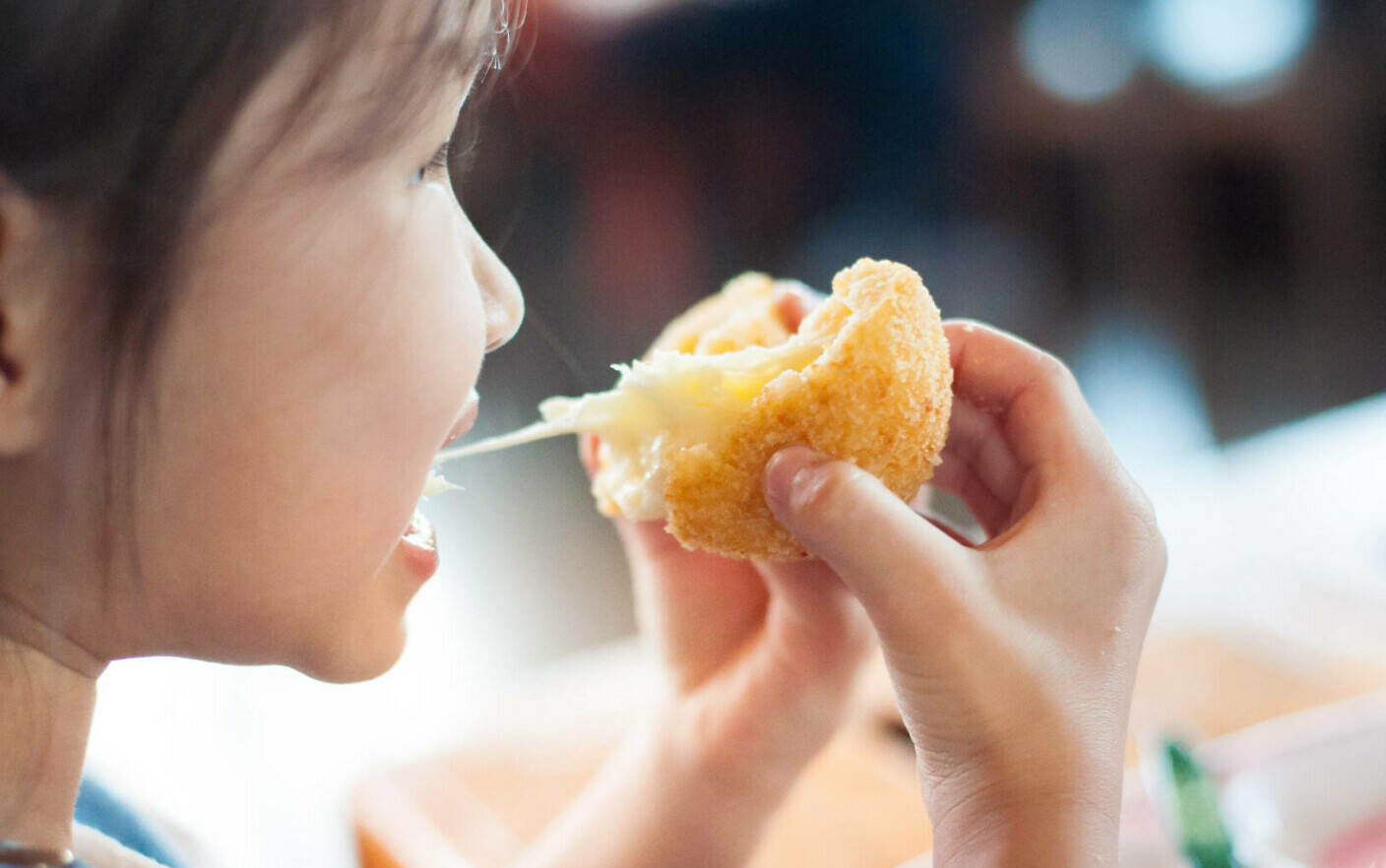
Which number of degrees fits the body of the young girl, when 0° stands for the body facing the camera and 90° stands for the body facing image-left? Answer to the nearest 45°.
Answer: approximately 270°

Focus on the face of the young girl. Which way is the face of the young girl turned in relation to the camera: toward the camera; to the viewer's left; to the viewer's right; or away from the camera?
to the viewer's right
